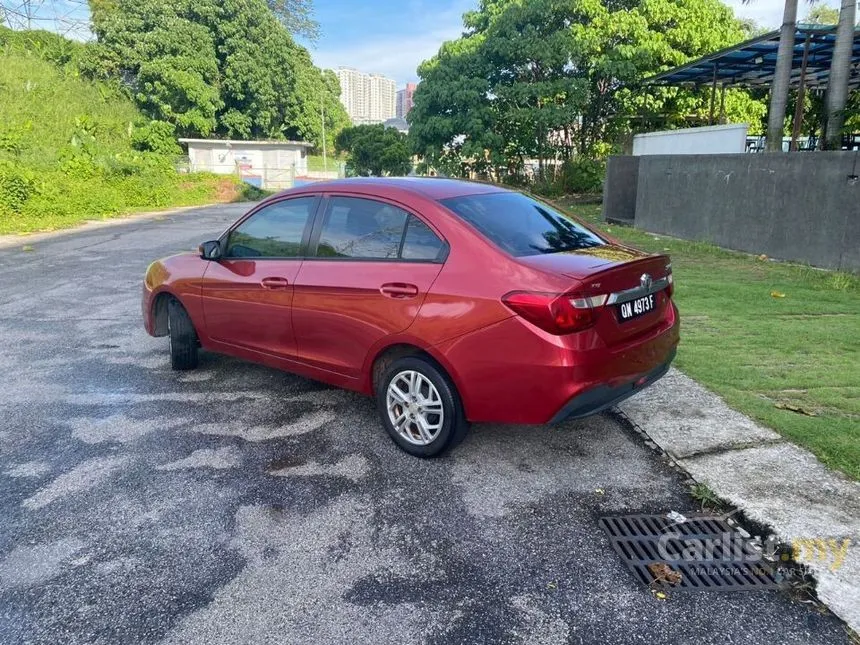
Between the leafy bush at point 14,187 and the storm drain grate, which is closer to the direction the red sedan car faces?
the leafy bush

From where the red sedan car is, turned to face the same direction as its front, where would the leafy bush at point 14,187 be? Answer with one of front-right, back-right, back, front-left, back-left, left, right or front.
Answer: front

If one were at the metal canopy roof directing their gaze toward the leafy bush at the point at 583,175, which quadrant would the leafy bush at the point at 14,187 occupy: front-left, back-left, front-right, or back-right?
front-left

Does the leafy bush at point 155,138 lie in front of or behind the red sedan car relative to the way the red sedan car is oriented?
in front

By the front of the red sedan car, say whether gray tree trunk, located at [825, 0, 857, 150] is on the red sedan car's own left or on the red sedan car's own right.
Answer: on the red sedan car's own right

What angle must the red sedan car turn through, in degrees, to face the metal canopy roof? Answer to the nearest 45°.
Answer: approximately 90° to its right

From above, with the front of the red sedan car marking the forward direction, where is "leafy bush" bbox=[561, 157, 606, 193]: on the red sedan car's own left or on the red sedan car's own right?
on the red sedan car's own right

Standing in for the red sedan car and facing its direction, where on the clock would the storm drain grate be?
The storm drain grate is roughly at 6 o'clock from the red sedan car.

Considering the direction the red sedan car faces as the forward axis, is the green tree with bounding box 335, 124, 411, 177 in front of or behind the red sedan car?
in front

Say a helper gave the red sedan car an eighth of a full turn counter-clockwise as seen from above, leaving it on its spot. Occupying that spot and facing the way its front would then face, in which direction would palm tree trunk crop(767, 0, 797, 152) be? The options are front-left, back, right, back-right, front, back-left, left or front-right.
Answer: back-right

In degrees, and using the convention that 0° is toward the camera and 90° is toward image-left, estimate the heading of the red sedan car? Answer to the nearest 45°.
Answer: approximately 135°
